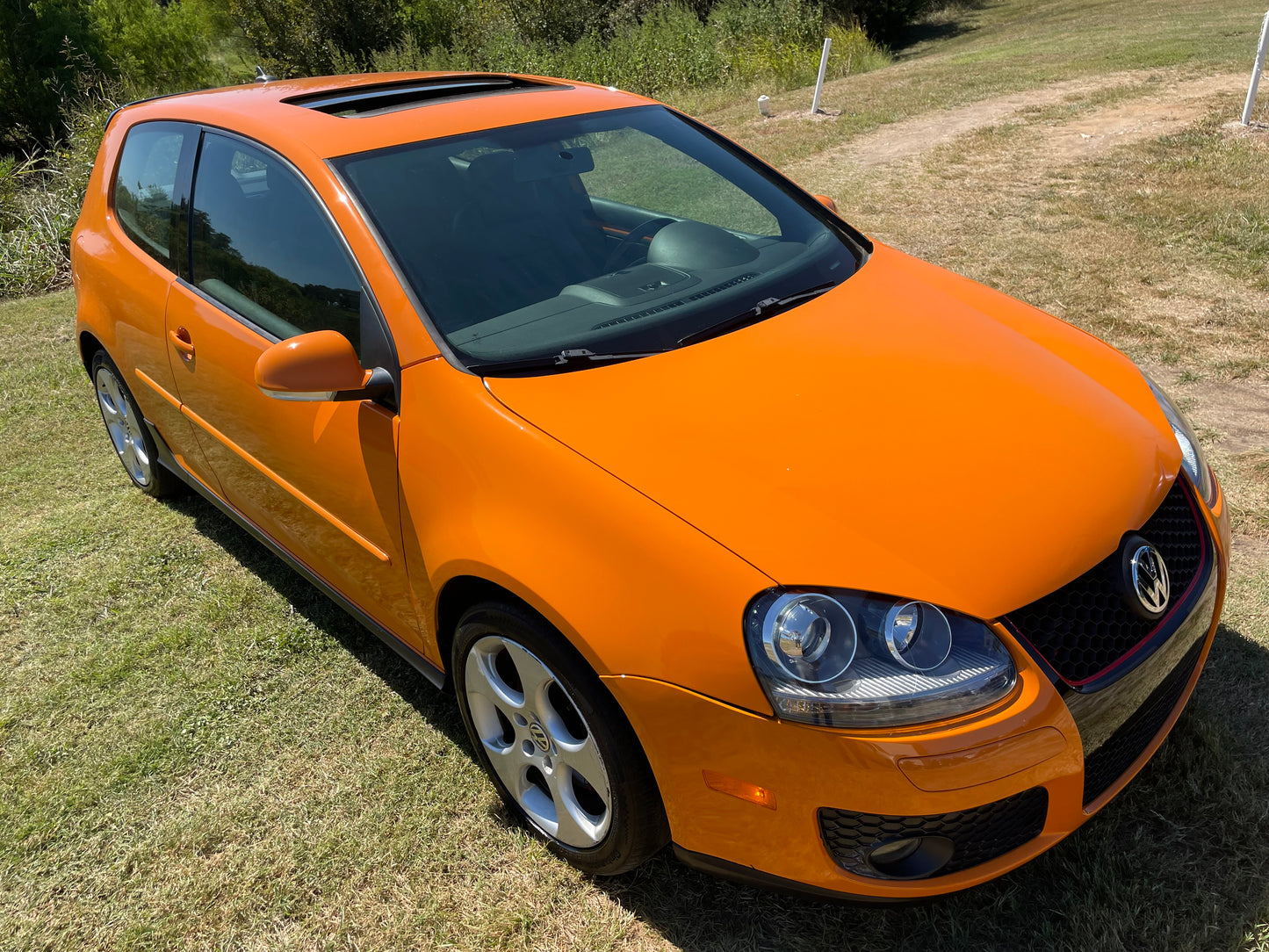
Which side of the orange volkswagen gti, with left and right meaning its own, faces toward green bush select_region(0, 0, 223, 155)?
back

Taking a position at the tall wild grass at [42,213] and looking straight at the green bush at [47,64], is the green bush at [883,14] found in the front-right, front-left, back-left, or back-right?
front-right

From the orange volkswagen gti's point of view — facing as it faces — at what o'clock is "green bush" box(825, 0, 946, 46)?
The green bush is roughly at 8 o'clock from the orange volkswagen gti.

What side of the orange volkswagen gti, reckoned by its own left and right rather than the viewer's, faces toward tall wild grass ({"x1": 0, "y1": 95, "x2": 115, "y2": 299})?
back

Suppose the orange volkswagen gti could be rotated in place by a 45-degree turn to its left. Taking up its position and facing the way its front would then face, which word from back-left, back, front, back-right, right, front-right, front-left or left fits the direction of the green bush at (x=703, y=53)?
left

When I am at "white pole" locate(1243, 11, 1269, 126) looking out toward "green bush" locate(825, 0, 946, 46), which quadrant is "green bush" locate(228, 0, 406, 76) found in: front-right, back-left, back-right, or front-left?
front-left

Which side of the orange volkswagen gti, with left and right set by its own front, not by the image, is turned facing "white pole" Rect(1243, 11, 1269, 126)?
left

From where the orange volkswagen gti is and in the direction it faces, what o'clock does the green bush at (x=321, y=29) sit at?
The green bush is roughly at 7 o'clock from the orange volkswagen gti.
